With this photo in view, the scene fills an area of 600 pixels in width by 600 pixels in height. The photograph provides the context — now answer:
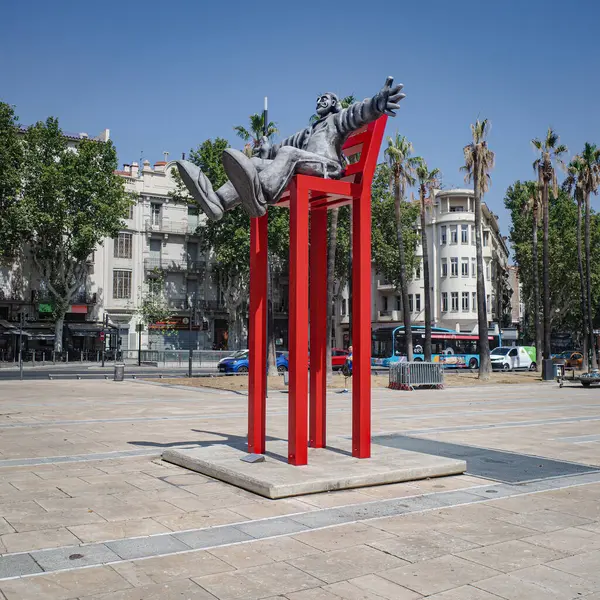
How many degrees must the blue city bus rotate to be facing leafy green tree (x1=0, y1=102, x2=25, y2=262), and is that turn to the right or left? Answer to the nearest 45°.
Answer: approximately 45° to its right

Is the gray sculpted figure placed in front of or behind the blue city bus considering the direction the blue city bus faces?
in front

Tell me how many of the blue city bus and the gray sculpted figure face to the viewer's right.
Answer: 0

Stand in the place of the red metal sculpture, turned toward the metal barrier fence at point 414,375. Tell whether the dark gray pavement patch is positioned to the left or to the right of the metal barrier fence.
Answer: right

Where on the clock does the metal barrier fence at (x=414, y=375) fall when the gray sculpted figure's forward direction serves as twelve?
The metal barrier fence is roughly at 5 o'clock from the gray sculpted figure.

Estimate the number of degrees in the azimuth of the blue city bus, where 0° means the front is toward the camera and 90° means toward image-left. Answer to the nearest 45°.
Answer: approximately 45°

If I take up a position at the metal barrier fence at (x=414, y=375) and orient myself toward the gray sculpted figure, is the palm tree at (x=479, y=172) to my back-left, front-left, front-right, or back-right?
back-left

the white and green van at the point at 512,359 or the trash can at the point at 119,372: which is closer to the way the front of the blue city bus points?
the trash can

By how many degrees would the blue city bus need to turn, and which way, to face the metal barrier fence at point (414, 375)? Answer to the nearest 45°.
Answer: approximately 45° to its left

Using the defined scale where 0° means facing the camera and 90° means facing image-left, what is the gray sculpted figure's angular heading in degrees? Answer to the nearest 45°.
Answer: approximately 45°

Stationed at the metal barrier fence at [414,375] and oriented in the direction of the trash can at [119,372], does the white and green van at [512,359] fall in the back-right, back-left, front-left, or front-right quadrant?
back-right

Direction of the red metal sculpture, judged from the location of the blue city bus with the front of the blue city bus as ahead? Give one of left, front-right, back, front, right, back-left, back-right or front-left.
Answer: front-left
